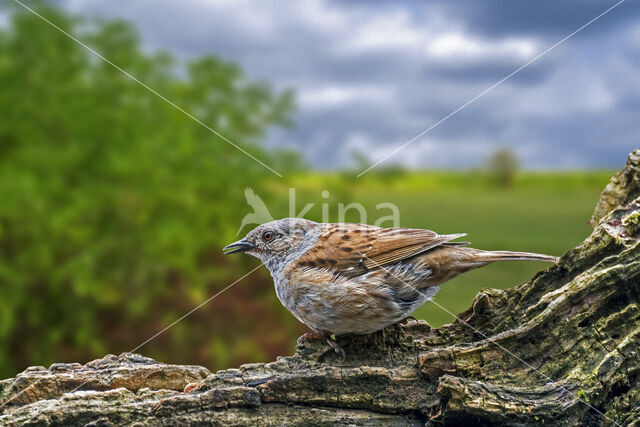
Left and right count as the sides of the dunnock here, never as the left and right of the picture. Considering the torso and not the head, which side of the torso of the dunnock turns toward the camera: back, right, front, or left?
left
